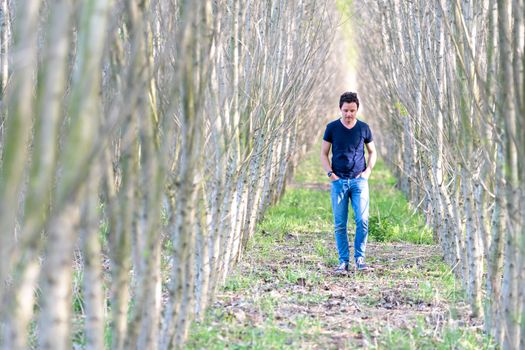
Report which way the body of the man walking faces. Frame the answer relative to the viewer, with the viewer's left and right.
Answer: facing the viewer
